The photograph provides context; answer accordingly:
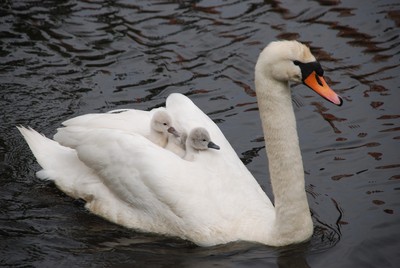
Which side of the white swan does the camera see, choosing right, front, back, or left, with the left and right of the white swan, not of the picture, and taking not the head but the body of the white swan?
right
